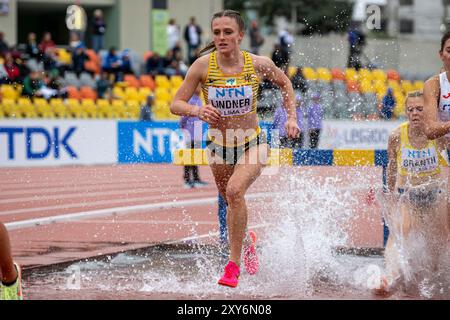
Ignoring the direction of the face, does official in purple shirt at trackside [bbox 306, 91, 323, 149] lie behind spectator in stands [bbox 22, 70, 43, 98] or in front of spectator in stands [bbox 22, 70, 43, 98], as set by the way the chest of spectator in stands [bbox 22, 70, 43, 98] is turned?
in front

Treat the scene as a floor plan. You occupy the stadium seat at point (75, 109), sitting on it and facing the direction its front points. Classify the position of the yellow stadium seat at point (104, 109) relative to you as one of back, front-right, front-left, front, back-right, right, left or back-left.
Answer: left

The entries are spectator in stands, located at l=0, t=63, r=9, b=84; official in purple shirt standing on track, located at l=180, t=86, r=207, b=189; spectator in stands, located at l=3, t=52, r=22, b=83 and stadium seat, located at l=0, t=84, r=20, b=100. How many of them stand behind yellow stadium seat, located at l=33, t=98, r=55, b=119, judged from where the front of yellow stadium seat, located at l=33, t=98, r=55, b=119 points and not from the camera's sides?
3

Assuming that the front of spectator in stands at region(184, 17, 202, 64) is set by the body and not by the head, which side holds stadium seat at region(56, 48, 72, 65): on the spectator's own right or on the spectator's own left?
on the spectator's own right

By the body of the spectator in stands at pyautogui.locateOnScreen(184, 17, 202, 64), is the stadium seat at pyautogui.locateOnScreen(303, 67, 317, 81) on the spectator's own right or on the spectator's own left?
on the spectator's own left

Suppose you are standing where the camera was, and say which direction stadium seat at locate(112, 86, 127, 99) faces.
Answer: facing the viewer and to the right of the viewer

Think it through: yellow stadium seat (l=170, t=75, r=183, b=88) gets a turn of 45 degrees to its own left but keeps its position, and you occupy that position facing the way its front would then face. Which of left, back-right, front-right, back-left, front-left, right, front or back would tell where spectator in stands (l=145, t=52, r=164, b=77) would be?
back

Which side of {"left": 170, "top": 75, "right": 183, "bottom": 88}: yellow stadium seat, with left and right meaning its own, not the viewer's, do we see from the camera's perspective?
front

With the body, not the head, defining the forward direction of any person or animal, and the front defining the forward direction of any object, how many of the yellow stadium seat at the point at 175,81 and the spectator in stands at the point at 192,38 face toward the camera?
2

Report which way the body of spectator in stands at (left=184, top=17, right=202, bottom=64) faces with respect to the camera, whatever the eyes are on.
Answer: toward the camera

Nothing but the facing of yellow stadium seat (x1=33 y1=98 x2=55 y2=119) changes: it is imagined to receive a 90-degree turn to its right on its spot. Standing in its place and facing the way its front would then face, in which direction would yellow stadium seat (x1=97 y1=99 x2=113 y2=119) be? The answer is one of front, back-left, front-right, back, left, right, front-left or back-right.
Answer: back
